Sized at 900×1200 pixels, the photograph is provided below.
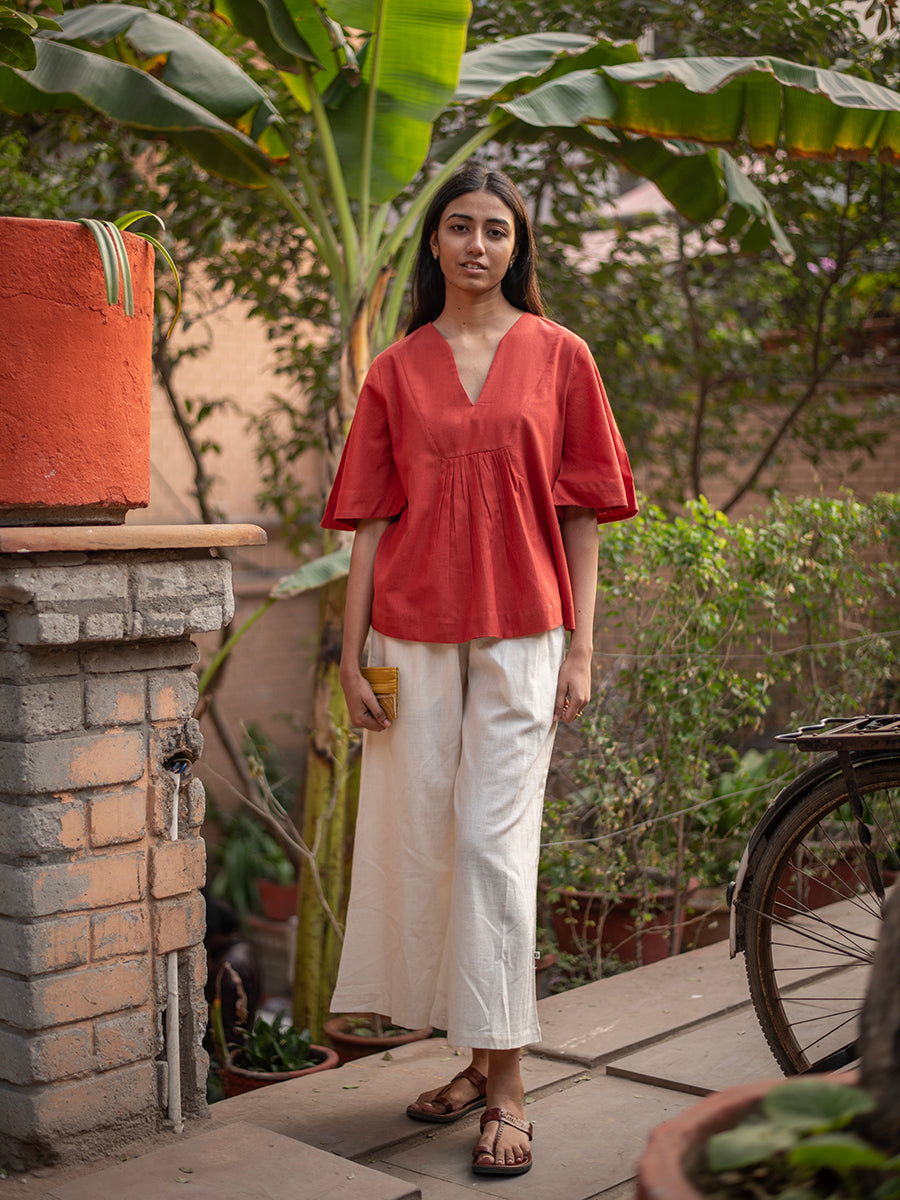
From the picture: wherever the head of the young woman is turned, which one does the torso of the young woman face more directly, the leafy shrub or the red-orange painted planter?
the red-orange painted planter

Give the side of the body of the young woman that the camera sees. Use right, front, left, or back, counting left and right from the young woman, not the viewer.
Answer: front

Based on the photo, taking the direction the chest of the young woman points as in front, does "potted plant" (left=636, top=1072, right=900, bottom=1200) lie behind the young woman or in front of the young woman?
in front

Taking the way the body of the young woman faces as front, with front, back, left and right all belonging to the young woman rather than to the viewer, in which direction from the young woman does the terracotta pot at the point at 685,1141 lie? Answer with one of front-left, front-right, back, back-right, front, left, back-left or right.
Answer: front

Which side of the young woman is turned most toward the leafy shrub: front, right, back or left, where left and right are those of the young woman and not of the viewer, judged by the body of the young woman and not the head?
back

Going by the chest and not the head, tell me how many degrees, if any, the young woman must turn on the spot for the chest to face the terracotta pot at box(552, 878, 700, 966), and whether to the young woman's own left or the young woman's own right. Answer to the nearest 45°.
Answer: approximately 180°

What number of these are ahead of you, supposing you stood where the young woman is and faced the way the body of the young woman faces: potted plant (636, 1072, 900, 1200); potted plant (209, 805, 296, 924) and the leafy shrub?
1

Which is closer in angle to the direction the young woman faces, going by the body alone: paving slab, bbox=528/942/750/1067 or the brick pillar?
the brick pillar

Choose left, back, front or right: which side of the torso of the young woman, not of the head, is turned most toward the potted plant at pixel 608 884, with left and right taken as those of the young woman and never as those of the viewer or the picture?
back
